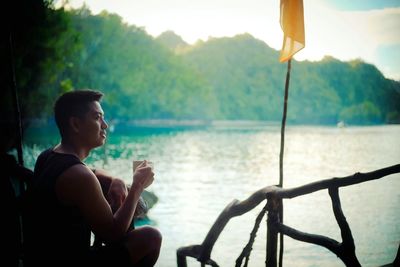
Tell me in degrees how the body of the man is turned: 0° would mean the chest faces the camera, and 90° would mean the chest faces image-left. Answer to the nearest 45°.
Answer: approximately 270°

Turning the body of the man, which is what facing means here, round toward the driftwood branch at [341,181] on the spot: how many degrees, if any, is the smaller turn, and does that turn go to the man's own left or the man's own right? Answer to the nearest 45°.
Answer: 0° — they already face it

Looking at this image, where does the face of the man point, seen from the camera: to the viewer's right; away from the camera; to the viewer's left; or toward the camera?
to the viewer's right
